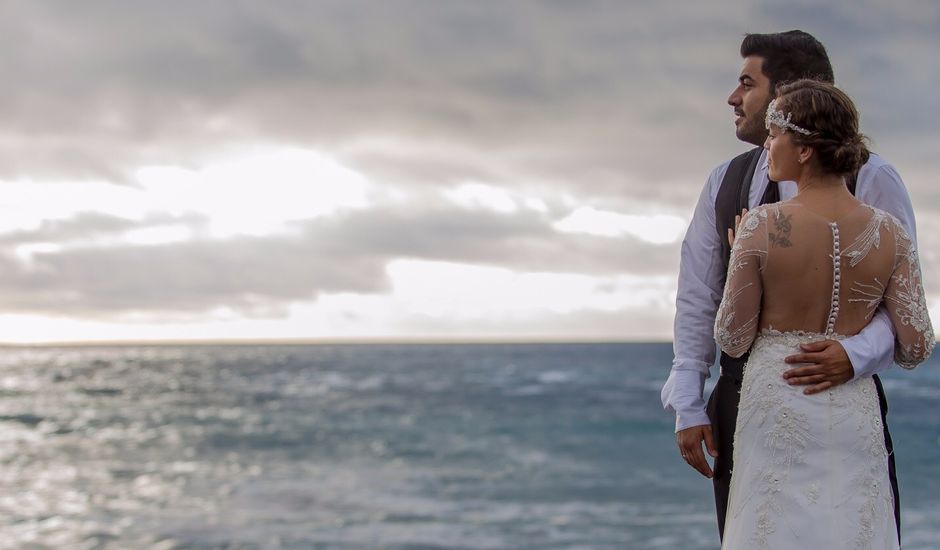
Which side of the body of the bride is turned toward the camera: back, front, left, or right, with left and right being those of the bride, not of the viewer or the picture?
back

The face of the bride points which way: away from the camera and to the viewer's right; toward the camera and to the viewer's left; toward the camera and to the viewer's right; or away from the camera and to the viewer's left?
away from the camera and to the viewer's left

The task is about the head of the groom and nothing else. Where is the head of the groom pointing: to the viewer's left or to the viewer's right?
to the viewer's left
